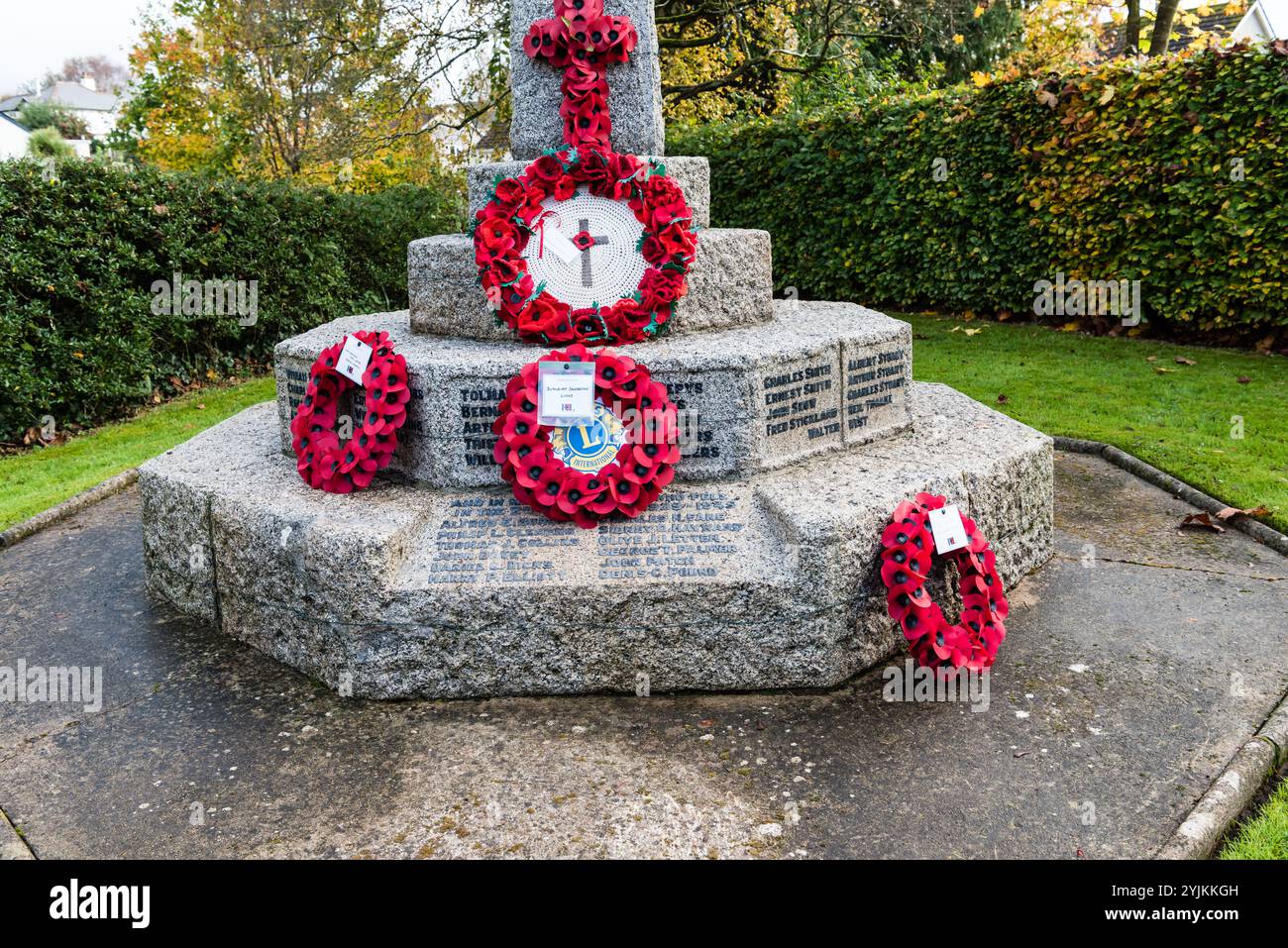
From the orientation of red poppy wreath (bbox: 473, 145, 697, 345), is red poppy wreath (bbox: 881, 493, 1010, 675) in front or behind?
in front

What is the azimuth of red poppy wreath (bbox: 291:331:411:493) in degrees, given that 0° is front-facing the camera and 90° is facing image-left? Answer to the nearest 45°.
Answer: approximately 45°

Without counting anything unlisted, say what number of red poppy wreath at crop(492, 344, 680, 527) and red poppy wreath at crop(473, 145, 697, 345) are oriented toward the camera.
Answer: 2

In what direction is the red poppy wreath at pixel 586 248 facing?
toward the camera

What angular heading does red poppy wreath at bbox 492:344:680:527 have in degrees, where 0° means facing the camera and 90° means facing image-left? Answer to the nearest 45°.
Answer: approximately 0°

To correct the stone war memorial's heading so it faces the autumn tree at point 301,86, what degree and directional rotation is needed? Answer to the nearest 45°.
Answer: approximately 180°

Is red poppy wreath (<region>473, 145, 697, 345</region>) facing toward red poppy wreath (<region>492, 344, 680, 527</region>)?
yes

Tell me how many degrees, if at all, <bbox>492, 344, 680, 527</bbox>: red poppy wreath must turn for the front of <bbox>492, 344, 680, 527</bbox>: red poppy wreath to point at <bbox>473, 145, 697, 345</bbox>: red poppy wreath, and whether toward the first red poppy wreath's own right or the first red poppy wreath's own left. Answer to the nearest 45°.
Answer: approximately 180°

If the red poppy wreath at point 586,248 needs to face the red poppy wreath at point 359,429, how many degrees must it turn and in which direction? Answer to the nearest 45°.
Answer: approximately 45° to its right

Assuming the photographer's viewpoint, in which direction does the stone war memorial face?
facing the viewer
